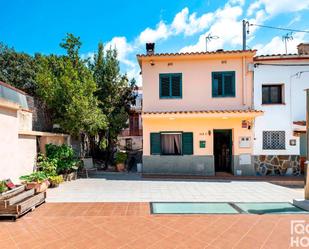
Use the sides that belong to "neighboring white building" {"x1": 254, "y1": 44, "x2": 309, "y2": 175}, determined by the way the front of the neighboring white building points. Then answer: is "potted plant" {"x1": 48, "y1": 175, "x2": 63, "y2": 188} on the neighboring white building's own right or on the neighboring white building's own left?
on the neighboring white building's own right

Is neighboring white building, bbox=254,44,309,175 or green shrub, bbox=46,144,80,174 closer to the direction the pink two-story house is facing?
the green shrub

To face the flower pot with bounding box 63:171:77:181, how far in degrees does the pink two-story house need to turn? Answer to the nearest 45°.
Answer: approximately 45° to its right

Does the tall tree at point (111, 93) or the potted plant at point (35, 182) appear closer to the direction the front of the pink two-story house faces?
the potted plant

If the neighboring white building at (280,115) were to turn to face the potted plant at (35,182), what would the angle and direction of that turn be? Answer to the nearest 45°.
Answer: approximately 45° to its right

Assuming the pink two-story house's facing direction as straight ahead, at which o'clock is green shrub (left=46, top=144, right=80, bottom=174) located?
The green shrub is roughly at 2 o'clock from the pink two-story house.

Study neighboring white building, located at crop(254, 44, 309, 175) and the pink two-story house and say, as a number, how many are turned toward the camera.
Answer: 2

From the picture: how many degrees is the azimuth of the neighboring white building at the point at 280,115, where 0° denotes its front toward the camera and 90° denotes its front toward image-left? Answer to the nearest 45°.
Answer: approximately 0°

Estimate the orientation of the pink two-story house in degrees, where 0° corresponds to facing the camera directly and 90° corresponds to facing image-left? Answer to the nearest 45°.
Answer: approximately 0°
